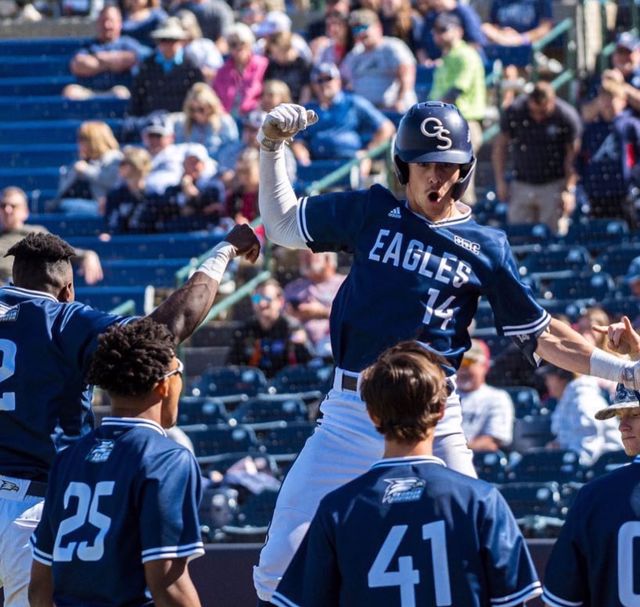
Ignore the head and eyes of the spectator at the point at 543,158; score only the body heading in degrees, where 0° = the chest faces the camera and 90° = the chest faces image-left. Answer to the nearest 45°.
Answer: approximately 0°

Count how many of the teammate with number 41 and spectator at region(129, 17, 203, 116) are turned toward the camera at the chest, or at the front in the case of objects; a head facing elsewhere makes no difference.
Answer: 1

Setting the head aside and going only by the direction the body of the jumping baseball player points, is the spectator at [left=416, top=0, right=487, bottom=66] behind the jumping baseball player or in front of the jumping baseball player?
behind

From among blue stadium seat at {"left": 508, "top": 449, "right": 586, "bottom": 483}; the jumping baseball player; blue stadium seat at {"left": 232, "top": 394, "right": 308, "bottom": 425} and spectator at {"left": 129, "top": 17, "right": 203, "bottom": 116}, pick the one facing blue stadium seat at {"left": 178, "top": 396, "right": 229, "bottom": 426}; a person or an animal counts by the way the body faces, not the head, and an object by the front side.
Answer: the spectator

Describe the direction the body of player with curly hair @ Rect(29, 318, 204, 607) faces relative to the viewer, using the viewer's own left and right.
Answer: facing away from the viewer and to the right of the viewer

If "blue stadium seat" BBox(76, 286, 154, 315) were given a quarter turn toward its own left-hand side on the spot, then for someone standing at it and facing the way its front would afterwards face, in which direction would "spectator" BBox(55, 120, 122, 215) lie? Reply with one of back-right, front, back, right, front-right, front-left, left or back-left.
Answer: left

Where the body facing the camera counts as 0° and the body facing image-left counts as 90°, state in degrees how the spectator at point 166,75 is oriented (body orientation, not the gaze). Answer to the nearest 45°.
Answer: approximately 0°

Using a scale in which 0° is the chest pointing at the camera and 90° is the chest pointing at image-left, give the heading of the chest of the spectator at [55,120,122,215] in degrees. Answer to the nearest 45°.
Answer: approximately 45°
